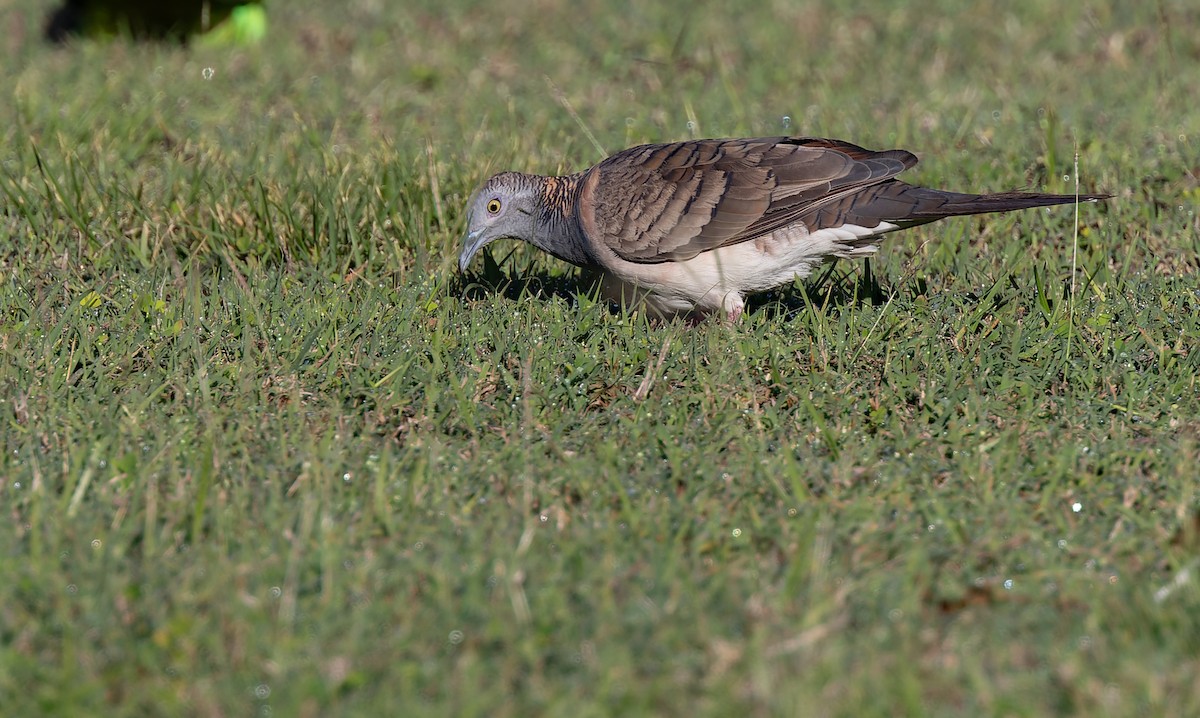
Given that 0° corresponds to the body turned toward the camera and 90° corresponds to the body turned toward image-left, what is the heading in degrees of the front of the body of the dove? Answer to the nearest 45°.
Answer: approximately 90°
